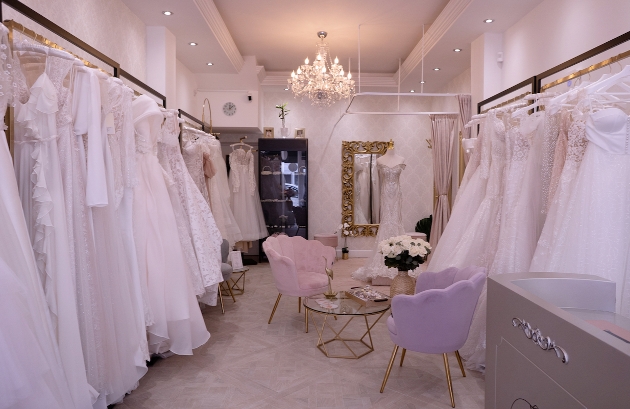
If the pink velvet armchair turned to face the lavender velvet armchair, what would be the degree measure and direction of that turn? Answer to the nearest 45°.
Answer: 0° — it already faces it

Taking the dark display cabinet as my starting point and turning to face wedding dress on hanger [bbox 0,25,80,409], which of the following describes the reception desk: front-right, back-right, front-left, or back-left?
front-left

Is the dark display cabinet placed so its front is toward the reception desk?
yes

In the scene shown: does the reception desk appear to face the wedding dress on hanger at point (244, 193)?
no

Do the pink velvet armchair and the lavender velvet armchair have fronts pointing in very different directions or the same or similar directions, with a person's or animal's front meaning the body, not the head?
very different directions

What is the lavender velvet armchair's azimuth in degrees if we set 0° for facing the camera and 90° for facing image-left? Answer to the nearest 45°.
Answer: approximately 90°

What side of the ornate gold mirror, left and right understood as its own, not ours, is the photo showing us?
front

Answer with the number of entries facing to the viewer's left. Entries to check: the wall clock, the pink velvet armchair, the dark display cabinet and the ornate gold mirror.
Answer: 0

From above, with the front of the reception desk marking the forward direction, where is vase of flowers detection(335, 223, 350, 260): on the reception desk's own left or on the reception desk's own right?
on the reception desk's own right

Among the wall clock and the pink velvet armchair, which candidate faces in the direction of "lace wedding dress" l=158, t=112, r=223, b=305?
the wall clock

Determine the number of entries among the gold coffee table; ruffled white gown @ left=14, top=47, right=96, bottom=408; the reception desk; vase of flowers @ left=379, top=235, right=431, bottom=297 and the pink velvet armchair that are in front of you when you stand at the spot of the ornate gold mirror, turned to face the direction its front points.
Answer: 5

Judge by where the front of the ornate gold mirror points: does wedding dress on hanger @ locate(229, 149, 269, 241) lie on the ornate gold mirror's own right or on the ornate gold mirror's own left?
on the ornate gold mirror's own right

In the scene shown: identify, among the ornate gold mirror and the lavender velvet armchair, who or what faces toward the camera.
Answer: the ornate gold mirror

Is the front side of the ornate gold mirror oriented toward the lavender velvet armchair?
yes

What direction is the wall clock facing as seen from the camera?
toward the camera

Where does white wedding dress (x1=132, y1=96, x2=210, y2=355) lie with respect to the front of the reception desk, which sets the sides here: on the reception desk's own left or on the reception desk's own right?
on the reception desk's own right

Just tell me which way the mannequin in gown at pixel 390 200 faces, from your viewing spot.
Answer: facing the viewer

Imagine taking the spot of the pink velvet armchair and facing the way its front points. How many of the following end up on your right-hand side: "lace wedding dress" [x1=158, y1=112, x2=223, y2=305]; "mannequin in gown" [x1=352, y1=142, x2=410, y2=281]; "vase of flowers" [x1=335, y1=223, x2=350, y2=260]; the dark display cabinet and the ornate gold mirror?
1

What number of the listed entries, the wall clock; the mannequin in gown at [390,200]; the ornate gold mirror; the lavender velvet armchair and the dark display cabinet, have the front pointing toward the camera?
4

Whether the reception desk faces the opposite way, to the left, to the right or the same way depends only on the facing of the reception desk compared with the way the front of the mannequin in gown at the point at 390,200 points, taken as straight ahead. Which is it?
to the right
